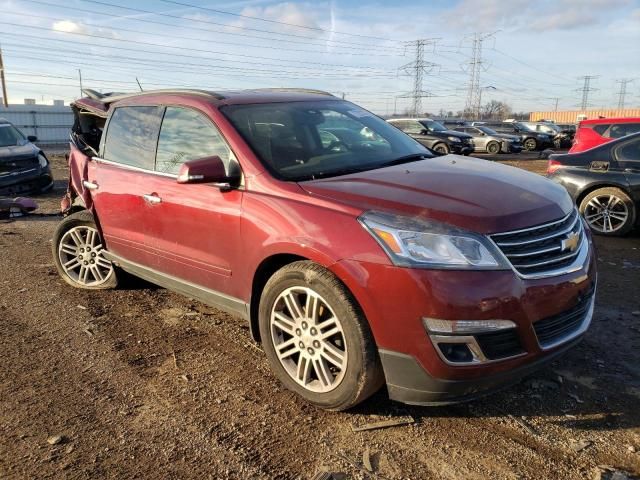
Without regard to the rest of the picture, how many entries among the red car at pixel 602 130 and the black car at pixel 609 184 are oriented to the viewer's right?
2

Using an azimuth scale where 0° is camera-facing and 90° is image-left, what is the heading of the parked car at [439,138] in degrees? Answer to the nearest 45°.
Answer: approximately 315°

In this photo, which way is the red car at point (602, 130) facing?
to the viewer's right

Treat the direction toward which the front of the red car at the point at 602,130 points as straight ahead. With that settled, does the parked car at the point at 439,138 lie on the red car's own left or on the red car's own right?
on the red car's own left

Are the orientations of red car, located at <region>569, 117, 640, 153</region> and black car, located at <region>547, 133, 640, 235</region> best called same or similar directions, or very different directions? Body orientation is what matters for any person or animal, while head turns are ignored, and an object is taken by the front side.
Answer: same or similar directions

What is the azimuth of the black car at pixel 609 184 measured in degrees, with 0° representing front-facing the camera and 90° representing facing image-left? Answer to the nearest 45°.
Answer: approximately 270°

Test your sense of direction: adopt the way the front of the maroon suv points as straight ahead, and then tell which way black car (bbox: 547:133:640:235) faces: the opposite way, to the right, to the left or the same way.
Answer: the same way

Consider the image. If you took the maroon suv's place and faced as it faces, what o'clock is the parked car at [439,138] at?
The parked car is roughly at 8 o'clock from the maroon suv.

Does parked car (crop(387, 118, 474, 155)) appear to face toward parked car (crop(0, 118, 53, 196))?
no

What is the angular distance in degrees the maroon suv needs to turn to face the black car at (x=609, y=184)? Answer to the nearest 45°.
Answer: approximately 90° to its left

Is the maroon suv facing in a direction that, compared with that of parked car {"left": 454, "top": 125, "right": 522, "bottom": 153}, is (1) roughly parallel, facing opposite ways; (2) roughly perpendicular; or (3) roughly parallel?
roughly parallel

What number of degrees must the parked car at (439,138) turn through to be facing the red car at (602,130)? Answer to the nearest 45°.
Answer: approximately 45° to its right

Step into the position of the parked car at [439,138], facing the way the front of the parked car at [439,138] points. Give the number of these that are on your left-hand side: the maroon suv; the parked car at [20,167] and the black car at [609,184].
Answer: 0

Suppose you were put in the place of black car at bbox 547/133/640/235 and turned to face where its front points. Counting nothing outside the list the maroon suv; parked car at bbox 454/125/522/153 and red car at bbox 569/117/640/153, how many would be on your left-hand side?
2

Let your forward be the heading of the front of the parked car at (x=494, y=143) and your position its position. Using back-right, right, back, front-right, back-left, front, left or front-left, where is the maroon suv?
front-right

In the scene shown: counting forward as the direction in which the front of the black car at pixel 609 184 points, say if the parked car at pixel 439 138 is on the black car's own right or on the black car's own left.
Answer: on the black car's own left
